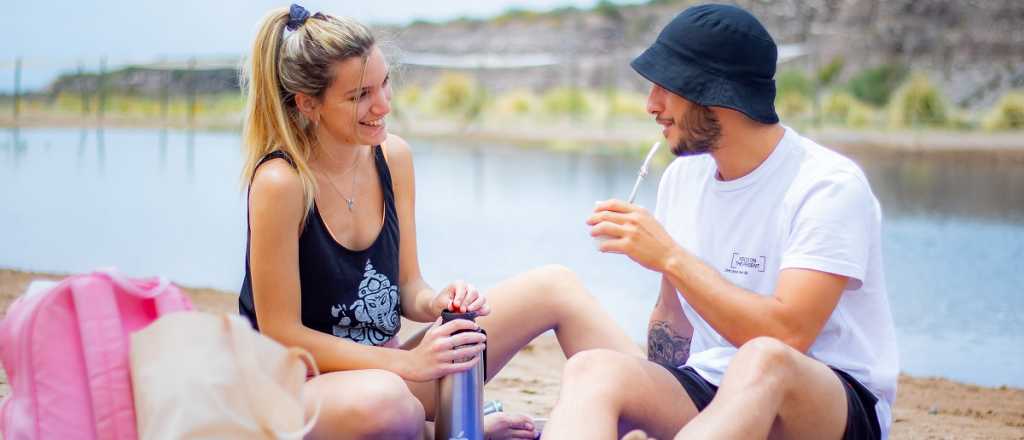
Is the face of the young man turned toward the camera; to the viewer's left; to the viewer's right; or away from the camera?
to the viewer's left

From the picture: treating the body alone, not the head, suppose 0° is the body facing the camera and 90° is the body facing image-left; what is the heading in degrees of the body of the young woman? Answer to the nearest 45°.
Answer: approximately 315°

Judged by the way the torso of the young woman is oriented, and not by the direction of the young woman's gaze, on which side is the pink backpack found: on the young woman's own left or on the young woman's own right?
on the young woman's own right

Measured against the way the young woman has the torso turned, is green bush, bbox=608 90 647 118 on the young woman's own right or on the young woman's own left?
on the young woman's own left

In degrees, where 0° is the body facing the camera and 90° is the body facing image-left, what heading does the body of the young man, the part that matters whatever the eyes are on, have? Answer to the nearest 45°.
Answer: approximately 45°

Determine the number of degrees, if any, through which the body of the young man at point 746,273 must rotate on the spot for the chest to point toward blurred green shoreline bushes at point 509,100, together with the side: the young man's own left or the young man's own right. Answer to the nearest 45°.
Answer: approximately 135° to the young man's own right

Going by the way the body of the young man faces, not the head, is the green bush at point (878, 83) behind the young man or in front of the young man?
behind

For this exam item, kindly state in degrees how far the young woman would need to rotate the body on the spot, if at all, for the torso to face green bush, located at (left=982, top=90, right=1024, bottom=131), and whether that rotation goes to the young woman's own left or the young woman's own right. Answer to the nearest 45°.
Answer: approximately 90° to the young woman's own left

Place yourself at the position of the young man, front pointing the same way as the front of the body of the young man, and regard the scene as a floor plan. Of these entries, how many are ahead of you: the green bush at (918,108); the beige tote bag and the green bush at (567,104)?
1

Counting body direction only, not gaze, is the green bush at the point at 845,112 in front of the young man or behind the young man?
behind

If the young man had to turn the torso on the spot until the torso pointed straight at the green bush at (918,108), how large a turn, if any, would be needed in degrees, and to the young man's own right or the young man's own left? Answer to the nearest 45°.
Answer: approximately 135° to the young man's own right

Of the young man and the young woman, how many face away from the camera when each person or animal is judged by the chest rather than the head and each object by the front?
0

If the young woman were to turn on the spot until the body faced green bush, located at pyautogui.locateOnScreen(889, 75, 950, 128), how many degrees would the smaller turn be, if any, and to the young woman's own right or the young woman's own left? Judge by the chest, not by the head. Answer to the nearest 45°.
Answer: approximately 90° to the young woman's own left

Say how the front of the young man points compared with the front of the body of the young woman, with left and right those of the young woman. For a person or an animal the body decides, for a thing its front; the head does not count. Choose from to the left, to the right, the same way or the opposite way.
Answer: to the right
